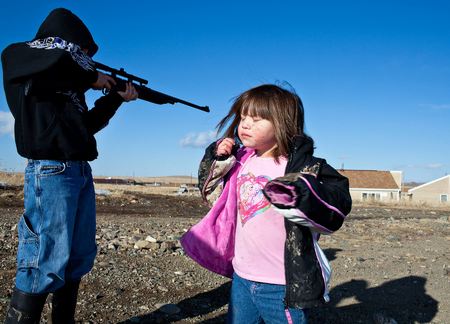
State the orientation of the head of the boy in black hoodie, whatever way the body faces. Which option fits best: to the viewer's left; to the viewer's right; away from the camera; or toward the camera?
to the viewer's right

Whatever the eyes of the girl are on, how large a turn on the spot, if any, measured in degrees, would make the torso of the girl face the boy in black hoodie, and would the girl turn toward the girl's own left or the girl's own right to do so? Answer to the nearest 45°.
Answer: approximately 45° to the girl's own right

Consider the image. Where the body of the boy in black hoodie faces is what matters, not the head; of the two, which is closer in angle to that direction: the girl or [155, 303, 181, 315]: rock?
the girl

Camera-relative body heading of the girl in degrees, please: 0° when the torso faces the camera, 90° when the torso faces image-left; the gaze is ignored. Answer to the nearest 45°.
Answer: approximately 45°

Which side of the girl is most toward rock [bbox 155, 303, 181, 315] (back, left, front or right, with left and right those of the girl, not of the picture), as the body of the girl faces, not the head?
right

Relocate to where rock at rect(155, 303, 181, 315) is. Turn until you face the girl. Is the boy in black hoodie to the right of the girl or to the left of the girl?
right
